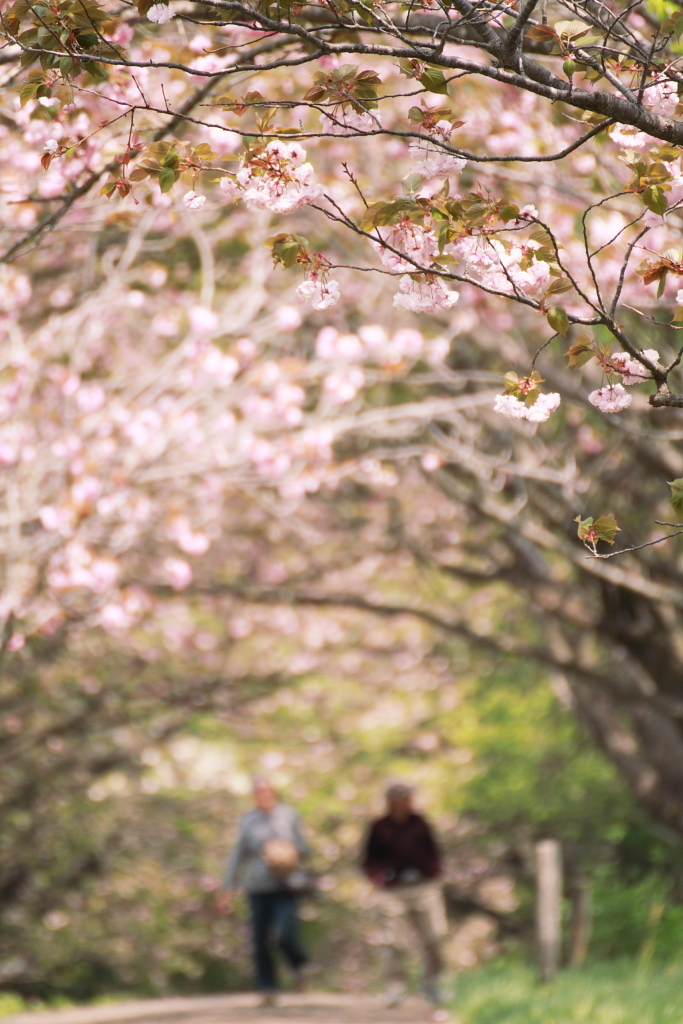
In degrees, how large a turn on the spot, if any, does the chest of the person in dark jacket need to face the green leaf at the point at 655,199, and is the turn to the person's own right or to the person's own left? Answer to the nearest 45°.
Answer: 0° — they already face it

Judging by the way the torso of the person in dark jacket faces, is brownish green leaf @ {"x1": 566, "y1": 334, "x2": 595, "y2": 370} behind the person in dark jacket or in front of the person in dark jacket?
in front

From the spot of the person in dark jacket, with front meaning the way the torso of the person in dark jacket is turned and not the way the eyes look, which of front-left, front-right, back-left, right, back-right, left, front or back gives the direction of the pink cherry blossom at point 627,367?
front

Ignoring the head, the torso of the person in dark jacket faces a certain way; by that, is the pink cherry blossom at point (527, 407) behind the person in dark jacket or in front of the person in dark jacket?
in front

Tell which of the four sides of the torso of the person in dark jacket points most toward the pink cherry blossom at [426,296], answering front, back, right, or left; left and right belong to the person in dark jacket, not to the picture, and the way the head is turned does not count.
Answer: front

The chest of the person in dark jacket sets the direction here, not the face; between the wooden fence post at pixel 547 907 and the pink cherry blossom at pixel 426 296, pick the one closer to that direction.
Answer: the pink cherry blossom

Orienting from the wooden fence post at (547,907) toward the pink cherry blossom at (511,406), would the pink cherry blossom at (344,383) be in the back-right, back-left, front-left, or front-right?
front-right

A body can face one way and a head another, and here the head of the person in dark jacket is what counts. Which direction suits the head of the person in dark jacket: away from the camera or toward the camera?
toward the camera

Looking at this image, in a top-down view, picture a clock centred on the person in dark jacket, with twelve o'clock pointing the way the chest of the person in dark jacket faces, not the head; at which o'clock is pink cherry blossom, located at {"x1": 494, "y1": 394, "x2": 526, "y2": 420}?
The pink cherry blossom is roughly at 12 o'clock from the person in dark jacket.

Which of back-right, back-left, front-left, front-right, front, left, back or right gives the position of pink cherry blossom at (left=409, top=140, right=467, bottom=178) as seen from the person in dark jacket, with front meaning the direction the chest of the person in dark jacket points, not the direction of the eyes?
front

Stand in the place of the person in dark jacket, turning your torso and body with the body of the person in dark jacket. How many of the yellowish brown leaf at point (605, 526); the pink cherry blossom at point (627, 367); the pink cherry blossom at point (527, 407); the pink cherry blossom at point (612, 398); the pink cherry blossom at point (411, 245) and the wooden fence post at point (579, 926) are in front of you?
5

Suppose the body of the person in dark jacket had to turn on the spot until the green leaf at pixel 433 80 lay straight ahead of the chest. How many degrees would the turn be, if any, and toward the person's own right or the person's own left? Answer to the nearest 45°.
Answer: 0° — they already face it

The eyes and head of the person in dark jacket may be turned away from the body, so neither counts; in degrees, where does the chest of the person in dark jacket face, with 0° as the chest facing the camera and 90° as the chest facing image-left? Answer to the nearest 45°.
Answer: approximately 0°

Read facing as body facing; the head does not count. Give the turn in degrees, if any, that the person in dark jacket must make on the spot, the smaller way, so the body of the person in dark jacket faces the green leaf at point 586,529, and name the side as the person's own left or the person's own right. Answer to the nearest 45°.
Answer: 0° — they already face it

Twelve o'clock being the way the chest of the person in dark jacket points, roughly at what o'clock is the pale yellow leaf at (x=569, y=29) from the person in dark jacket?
The pale yellow leaf is roughly at 12 o'clock from the person in dark jacket.

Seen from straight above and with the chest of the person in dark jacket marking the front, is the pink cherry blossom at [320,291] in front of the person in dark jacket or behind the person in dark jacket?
in front

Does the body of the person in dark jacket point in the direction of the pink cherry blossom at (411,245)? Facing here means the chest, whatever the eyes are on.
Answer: yes
